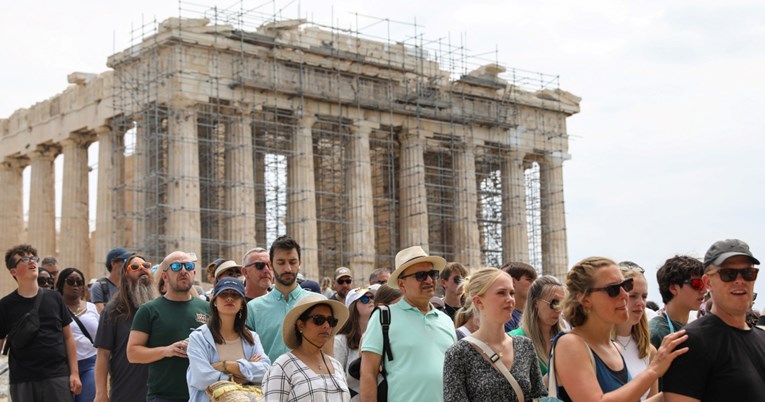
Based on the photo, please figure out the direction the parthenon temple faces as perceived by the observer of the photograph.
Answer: facing the viewer and to the right of the viewer

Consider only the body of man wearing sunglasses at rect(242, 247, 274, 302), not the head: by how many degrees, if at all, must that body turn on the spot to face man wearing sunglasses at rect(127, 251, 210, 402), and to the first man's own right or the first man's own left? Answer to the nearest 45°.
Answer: approximately 90° to the first man's own right

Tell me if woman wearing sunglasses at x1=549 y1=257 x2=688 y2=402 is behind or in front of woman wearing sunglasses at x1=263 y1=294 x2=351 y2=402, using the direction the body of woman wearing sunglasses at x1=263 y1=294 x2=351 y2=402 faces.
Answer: in front

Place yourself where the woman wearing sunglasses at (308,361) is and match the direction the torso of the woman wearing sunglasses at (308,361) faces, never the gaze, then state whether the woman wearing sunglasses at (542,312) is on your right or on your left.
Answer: on your left

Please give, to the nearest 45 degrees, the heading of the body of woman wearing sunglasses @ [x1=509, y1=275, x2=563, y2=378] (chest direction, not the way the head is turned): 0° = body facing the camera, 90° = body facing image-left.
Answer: approximately 315°

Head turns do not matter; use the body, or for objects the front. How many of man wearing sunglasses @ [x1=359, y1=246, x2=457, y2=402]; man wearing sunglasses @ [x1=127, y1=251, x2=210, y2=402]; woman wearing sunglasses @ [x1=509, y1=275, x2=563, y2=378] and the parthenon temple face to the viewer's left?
0

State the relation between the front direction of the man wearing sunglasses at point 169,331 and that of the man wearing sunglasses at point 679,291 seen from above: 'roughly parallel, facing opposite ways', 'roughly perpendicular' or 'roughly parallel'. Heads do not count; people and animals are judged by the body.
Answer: roughly parallel

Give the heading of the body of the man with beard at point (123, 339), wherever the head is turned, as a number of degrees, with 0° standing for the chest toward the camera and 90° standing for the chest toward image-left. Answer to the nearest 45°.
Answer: approximately 315°

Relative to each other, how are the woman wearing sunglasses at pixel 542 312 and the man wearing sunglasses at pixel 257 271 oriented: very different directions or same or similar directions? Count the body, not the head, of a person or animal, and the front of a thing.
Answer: same or similar directions
